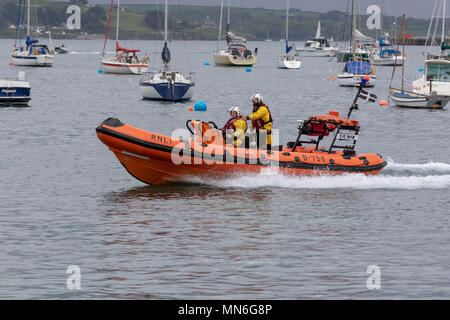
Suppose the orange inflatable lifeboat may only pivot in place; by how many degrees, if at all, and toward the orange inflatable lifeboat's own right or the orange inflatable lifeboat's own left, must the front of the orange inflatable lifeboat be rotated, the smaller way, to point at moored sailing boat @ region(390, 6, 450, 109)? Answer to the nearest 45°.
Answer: approximately 135° to the orange inflatable lifeboat's own right

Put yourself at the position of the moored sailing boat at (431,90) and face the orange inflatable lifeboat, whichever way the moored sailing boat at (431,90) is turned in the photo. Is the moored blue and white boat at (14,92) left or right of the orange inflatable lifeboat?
right

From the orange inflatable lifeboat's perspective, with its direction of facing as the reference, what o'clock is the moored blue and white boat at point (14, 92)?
The moored blue and white boat is roughly at 2 o'clock from the orange inflatable lifeboat.

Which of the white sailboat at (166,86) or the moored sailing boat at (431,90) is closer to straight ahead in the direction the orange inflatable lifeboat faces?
the white sailboat

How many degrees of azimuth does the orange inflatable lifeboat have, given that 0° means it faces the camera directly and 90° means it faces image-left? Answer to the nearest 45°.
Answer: approximately 90°
